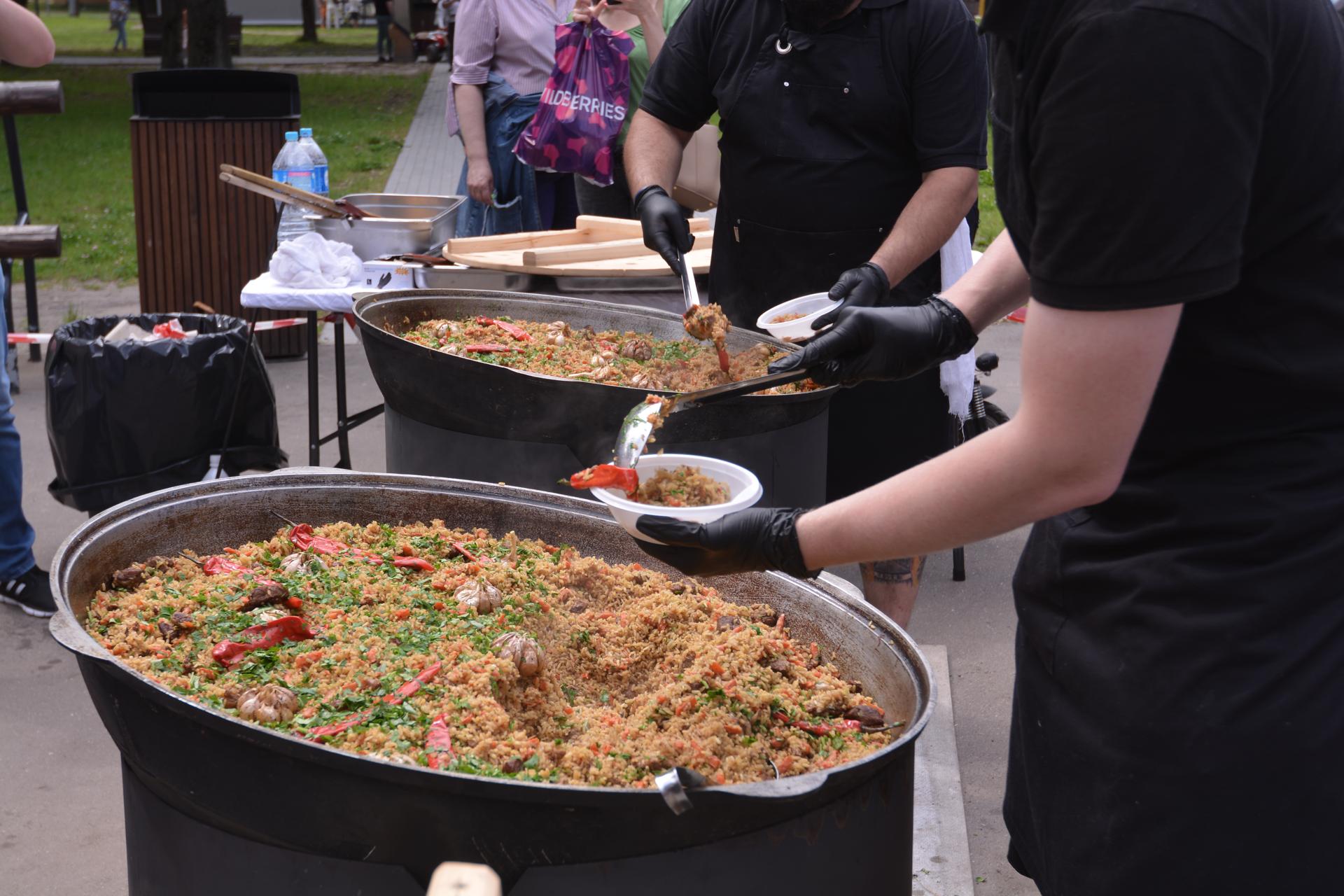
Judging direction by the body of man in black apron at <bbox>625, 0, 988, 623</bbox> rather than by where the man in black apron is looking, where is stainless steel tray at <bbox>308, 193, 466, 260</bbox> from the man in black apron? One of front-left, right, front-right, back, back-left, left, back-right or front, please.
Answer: back-right

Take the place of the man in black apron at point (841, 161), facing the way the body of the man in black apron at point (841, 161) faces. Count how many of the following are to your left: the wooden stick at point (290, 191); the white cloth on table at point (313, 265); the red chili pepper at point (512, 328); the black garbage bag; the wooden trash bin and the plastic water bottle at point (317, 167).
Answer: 0

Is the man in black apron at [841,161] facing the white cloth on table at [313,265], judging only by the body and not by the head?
no

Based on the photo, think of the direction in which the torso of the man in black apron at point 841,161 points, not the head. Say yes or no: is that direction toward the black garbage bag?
no

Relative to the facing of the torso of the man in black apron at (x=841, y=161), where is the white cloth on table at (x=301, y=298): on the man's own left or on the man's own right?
on the man's own right

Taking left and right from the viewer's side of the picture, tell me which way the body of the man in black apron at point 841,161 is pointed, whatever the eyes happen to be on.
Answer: facing the viewer

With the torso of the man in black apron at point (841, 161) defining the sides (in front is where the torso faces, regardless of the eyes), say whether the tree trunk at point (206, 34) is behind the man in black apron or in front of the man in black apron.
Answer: behind

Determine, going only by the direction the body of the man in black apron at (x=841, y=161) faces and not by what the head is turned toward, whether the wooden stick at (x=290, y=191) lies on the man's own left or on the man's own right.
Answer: on the man's own right

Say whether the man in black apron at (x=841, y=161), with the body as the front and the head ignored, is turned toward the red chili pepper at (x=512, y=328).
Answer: no

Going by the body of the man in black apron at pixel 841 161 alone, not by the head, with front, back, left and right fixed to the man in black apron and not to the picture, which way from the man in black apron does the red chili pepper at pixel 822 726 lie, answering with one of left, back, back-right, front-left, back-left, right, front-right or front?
front

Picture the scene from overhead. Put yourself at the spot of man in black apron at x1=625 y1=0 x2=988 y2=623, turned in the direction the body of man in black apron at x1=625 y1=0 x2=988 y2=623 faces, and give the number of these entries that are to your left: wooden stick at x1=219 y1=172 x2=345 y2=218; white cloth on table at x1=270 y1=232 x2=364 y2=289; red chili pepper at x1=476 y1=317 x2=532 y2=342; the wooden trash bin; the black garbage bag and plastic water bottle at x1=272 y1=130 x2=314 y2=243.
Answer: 0
